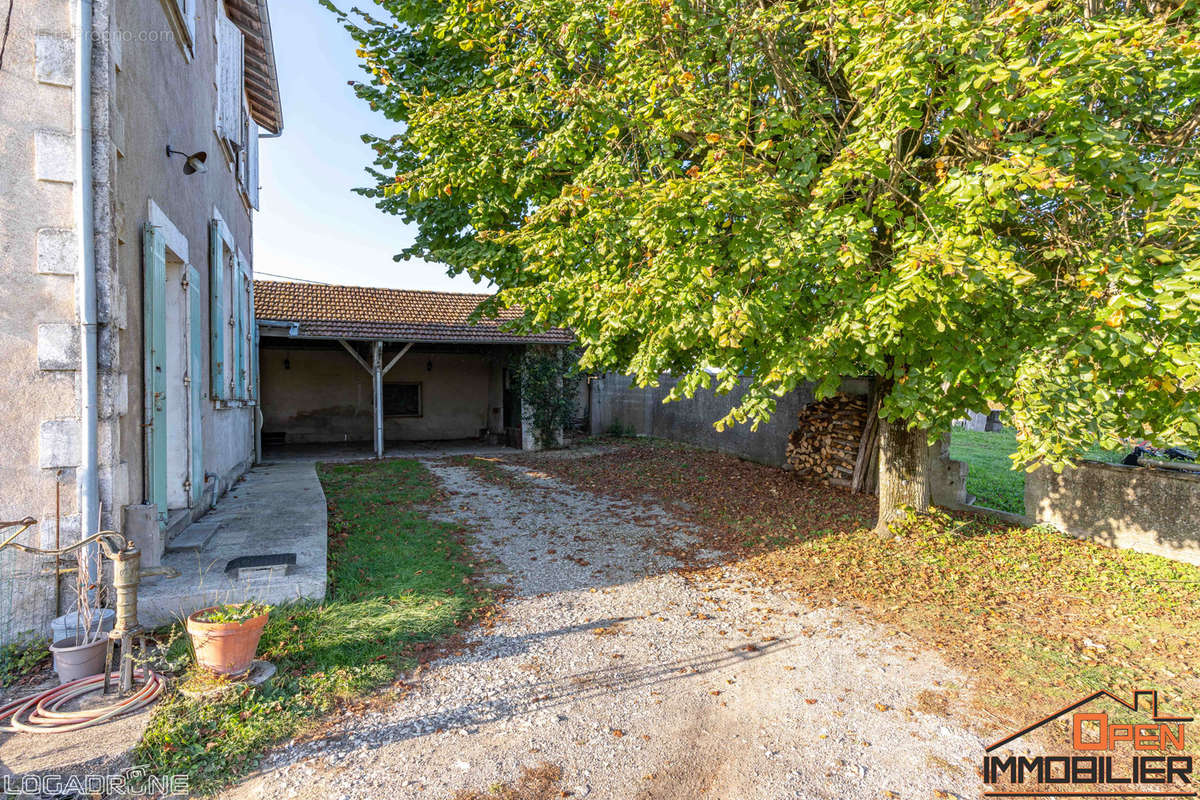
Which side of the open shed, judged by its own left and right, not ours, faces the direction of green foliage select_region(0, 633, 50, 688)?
front

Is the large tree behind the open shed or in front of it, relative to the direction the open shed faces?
in front

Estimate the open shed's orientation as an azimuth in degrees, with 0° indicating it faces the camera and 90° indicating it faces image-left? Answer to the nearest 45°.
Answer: approximately 0°

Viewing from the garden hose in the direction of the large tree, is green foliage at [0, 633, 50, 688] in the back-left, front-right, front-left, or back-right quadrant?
back-left

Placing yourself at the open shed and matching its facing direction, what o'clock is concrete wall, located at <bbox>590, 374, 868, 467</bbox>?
The concrete wall is roughly at 10 o'clock from the open shed.

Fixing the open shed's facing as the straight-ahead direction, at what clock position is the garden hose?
The garden hose is roughly at 12 o'clock from the open shed.

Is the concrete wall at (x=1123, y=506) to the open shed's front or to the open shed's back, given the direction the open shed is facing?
to the front

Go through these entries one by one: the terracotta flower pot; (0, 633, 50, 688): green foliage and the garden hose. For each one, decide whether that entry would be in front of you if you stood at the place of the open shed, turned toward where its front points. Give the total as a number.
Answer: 3

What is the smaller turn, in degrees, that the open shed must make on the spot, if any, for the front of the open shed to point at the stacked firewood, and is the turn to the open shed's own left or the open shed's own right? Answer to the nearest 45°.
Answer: approximately 45° to the open shed's own left

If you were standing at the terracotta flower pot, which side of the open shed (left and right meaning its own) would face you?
front
